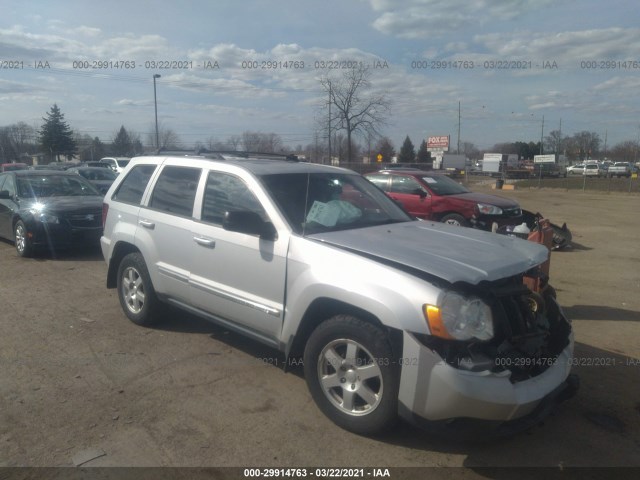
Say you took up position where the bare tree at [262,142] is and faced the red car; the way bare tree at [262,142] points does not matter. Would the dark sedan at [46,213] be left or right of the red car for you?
right

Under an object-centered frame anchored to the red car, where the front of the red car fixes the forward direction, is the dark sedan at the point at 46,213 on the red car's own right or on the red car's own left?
on the red car's own right

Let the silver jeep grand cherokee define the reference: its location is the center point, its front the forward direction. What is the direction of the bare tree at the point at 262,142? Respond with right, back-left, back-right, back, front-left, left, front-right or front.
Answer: back-left

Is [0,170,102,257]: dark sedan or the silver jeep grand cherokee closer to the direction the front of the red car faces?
the silver jeep grand cherokee

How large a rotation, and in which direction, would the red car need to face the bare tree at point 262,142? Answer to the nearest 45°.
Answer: approximately 180°

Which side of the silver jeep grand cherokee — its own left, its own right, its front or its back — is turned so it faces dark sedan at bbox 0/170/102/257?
back

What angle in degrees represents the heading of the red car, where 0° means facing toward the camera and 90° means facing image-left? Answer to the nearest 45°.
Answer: approximately 315°

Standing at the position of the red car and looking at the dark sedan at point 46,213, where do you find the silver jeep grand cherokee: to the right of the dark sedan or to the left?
left
